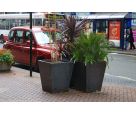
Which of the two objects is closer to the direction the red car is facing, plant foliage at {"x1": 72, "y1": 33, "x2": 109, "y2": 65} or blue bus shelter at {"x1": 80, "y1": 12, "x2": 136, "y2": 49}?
the plant foliage

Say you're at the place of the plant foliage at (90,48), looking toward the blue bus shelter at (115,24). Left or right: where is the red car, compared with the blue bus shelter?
left
